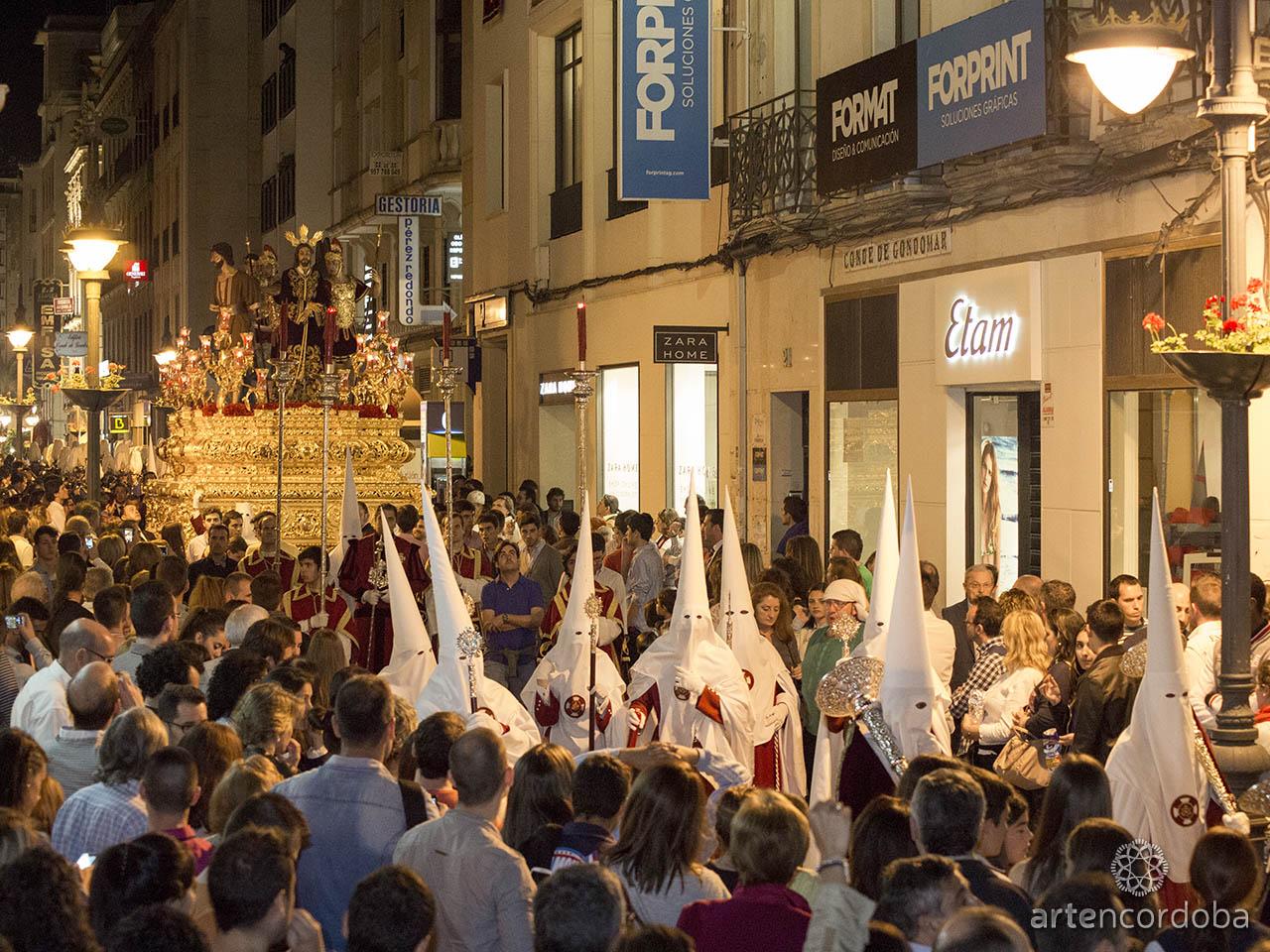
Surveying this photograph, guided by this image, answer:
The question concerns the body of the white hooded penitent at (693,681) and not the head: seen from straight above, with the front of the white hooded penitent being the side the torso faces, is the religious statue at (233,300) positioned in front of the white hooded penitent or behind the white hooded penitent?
behind

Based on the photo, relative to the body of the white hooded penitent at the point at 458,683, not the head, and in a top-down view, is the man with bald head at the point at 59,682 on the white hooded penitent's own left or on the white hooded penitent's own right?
on the white hooded penitent's own right

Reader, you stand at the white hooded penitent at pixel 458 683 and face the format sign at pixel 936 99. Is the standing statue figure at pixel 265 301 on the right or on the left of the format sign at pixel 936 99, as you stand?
left

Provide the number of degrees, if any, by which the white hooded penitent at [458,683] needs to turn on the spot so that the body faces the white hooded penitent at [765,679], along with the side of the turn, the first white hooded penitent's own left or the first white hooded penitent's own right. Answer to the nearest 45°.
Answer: approximately 90° to the first white hooded penitent's own left

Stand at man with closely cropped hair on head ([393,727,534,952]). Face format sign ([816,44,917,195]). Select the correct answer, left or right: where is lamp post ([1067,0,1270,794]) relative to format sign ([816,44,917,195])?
right

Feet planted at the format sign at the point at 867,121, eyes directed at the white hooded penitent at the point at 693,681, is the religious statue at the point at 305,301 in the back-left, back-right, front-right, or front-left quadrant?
back-right

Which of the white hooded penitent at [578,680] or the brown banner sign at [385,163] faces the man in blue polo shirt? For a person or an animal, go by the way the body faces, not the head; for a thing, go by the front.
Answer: the brown banner sign

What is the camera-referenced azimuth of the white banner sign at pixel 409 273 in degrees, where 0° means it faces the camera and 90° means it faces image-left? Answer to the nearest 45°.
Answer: approximately 0°

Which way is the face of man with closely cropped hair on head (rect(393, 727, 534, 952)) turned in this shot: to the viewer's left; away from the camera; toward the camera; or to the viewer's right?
away from the camera

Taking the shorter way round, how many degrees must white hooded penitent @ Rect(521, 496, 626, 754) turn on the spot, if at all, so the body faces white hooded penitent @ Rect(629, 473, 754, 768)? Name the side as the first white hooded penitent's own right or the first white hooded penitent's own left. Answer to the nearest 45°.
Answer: approximately 45° to the first white hooded penitent's own left

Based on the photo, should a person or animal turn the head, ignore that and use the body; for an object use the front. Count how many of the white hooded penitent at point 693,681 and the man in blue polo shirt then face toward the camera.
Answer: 2

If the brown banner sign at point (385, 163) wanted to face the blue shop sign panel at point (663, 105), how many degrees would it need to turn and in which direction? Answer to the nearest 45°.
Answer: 0° — it already faces it
